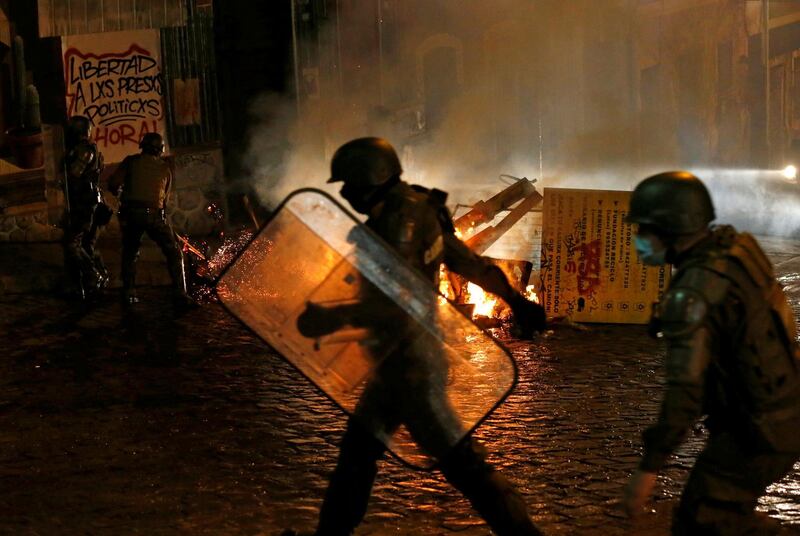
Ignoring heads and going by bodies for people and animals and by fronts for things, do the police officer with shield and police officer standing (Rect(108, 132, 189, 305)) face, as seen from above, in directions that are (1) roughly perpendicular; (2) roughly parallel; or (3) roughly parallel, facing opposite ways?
roughly perpendicular

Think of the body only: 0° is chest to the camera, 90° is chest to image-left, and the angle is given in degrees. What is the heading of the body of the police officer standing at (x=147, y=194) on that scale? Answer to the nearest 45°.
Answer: approximately 180°

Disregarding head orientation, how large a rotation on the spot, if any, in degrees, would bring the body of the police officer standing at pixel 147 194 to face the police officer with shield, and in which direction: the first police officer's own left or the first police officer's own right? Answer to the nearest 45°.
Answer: approximately 180°

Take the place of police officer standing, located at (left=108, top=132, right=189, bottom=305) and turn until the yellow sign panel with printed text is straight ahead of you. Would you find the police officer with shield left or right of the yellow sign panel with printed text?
right

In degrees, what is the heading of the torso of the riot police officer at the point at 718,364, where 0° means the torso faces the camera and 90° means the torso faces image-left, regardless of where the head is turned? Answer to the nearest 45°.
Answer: approximately 90°

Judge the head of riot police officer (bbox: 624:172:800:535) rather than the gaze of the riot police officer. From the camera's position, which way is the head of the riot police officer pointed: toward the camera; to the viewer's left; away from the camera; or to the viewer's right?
to the viewer's left

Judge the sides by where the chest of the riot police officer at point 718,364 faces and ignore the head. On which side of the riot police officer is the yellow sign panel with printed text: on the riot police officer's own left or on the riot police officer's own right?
on the riot police officer's own right
